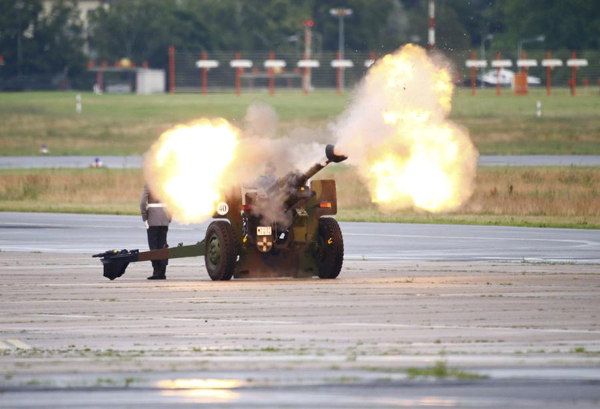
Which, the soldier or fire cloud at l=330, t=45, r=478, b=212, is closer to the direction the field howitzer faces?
the fire cloud

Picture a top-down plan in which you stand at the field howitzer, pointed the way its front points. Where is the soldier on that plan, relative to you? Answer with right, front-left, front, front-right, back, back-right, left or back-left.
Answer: back

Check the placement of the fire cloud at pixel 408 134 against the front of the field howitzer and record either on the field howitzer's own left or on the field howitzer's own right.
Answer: on the field howitzer's own left

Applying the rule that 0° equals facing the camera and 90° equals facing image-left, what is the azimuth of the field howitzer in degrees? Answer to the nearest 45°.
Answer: approximately 315°
